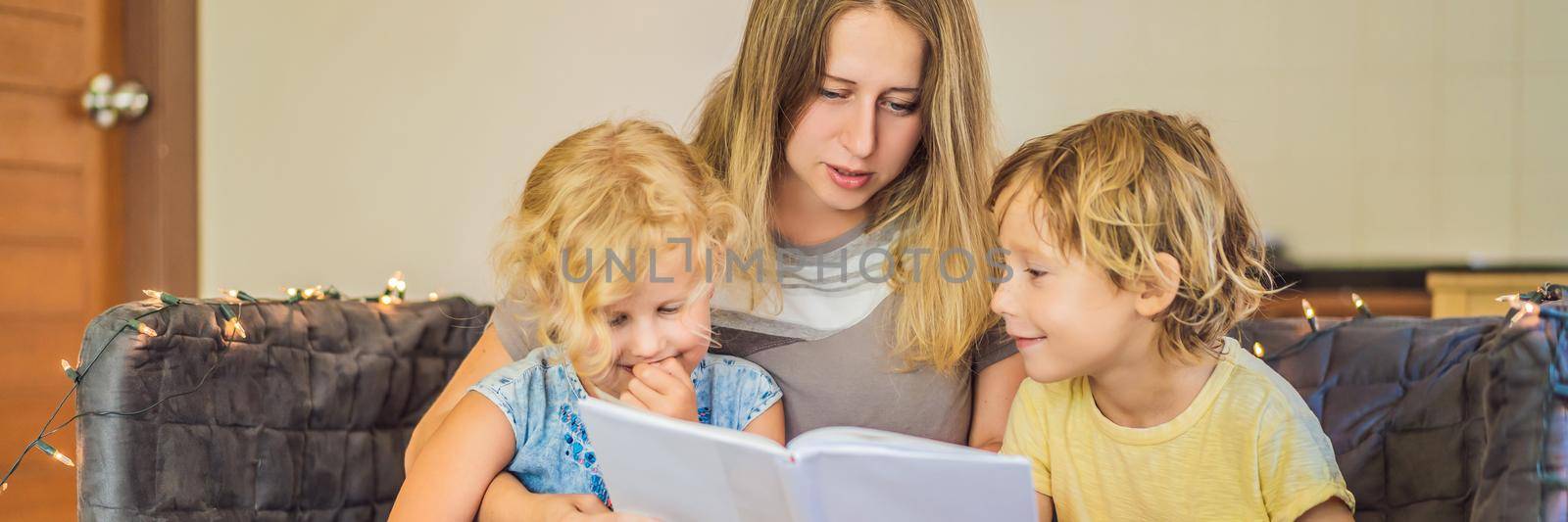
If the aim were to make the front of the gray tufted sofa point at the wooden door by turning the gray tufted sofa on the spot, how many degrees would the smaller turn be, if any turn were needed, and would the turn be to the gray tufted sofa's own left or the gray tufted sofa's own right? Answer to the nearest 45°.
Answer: approximately 135° to the gray tufted sofa's own right

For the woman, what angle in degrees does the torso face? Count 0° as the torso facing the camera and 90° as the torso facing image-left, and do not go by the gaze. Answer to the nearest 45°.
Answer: approximately 0°

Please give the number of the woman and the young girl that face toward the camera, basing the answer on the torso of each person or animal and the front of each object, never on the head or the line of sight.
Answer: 2
